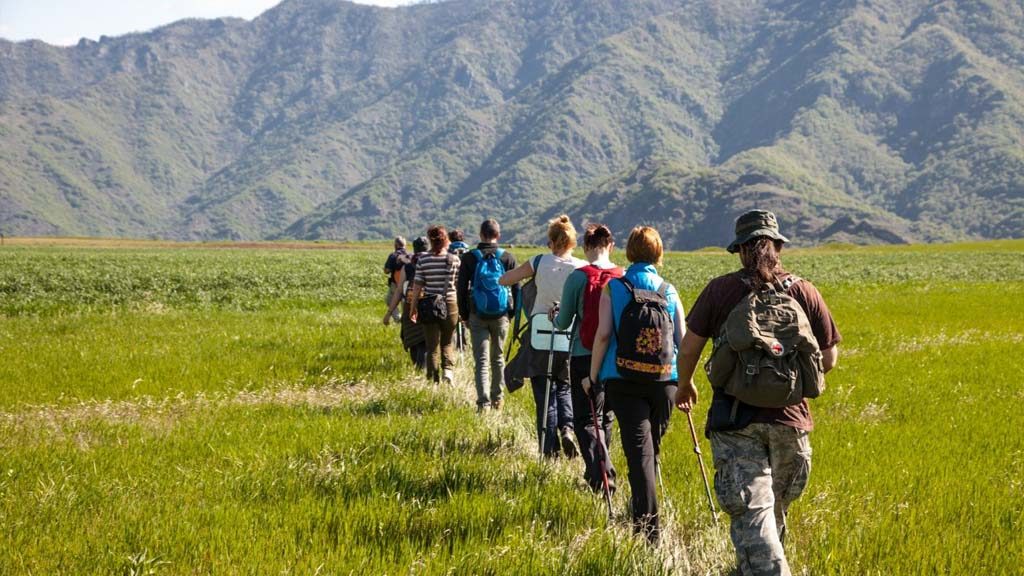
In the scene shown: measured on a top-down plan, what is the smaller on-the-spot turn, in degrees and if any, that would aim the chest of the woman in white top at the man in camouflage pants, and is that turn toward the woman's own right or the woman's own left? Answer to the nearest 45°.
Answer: approximately 180°

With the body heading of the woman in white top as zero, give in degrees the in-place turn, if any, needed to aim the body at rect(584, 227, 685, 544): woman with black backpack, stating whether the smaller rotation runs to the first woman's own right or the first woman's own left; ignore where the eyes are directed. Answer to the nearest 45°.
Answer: approximately 180°

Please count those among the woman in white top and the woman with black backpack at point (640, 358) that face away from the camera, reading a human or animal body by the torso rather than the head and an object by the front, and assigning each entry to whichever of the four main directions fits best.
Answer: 2

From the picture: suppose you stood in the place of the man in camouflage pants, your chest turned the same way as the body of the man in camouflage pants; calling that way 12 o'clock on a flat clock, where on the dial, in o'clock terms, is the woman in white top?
The woman in white top is roughly at 11 o'clock from the man in camouflage pants.

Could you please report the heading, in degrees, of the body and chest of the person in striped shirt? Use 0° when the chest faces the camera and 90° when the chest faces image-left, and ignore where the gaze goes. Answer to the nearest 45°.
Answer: approximately 180°

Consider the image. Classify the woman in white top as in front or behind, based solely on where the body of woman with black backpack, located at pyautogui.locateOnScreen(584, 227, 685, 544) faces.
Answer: in front

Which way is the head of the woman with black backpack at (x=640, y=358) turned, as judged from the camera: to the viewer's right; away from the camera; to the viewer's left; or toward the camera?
away from the camera

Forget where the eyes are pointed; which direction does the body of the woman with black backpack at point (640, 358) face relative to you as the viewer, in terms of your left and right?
facing away from the viewer

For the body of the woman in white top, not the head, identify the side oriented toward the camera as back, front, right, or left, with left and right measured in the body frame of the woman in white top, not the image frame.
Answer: back

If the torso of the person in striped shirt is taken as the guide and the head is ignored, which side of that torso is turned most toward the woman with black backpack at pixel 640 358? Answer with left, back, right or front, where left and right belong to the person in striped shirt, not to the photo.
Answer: back

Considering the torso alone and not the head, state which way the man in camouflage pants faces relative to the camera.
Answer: away from the camera
